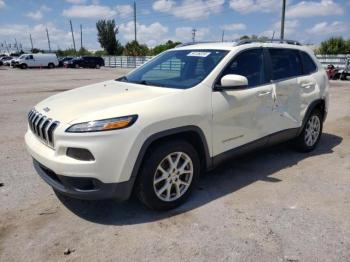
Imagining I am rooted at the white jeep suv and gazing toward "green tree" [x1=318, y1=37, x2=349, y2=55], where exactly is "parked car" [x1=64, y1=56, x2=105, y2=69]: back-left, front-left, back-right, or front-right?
front-left

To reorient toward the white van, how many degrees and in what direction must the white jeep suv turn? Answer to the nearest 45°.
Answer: approximately 90° to its right

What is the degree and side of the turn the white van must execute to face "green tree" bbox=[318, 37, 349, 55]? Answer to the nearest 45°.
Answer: approximately 135° to its left

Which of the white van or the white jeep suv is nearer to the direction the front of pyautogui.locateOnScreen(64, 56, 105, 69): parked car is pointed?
the white van

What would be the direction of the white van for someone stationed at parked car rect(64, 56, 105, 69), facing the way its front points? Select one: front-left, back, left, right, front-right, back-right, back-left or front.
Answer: front

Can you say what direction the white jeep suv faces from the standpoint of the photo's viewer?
facing the viewer and to the left of the viewer

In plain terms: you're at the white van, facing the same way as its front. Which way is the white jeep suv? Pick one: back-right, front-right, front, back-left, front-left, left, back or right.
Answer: left

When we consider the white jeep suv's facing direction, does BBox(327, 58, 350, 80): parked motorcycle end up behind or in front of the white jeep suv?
behind

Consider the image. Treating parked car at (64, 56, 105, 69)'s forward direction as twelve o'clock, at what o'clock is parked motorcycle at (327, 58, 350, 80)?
parked motorcycle at (327, 58, 350, 80) is roughly at 8 o'clock from parked car at (64, 56, 105, 69).

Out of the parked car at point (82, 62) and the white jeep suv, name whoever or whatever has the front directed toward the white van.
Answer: the parked car

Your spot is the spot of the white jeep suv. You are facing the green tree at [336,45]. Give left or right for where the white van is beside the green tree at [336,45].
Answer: left

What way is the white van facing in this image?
to the viewer's left

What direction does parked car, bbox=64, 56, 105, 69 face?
to the viewer's left

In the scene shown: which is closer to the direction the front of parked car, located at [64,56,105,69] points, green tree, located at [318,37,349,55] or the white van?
the white van

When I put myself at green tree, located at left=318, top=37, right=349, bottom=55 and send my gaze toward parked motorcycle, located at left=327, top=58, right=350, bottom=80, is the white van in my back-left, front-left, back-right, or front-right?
front-right

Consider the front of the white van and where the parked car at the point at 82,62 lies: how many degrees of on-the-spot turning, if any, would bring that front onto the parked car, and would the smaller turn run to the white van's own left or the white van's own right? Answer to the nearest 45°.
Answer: approximately 180°

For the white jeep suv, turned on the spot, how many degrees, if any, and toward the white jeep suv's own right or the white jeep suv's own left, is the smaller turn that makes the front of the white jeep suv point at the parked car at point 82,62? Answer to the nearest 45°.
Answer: approximately 135° to the white jeep suv's own right

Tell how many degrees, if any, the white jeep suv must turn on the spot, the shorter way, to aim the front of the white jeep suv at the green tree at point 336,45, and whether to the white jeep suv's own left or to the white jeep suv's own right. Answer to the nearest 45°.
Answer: approximately 180°
